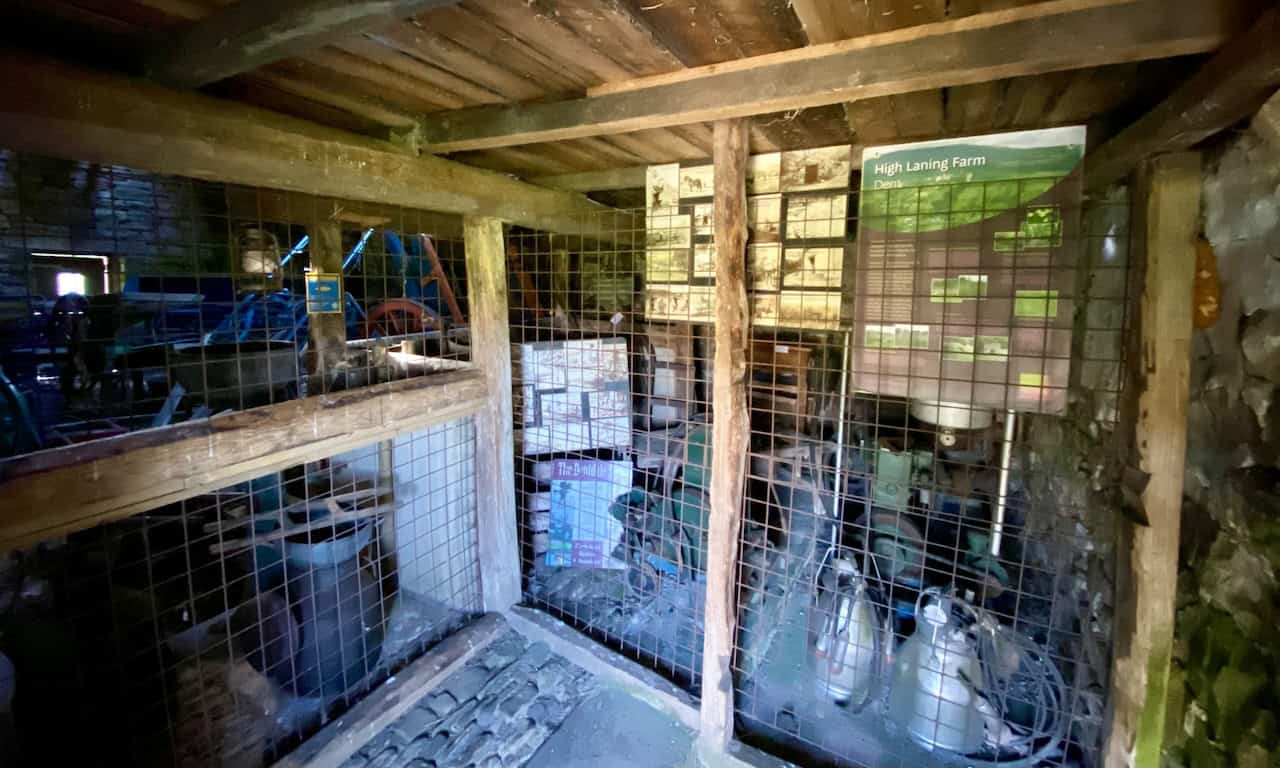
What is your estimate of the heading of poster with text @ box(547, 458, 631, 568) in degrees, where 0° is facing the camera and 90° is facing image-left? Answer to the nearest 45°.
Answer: approximately 0°

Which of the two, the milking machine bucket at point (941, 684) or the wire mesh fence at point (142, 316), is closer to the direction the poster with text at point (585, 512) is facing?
the milking machine bucket

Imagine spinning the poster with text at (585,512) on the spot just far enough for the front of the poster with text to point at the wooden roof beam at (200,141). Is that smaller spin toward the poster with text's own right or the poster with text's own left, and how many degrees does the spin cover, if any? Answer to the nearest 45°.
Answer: approximately 45° to the poster with text's own right

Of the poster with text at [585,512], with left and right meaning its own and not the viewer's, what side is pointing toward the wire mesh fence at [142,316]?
right

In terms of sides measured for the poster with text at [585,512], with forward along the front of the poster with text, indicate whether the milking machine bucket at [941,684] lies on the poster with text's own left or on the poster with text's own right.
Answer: on the poster with text's own left

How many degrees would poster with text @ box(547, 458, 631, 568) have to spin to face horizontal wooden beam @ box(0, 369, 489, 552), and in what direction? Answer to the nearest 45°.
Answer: approximately 45° to its right

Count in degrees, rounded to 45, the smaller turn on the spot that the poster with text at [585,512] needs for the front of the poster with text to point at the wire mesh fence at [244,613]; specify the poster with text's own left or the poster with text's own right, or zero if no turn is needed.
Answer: approximately 45° to the poster with text's own right
